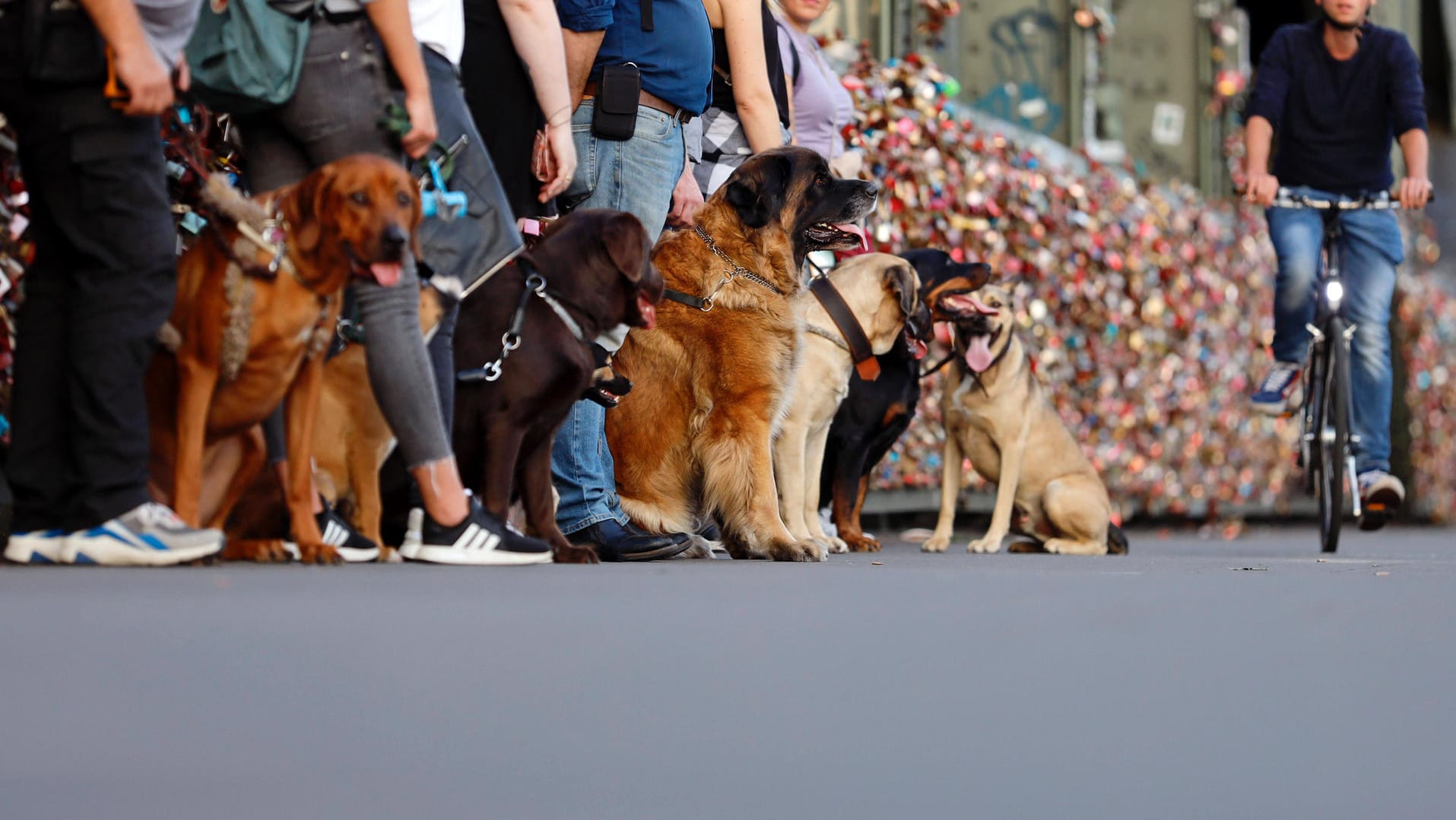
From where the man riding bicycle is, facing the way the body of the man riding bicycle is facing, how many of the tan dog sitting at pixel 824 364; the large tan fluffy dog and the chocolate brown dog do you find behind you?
0

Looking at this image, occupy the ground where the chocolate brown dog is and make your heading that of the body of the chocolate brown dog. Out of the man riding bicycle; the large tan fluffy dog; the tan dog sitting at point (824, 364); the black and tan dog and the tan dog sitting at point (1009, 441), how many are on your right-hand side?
0

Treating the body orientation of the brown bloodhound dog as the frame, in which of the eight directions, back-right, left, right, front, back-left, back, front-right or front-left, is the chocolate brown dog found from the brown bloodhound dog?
left

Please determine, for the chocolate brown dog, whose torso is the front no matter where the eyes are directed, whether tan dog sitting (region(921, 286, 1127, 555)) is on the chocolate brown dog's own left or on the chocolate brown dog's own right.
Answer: on the chocolate brown dog's own left

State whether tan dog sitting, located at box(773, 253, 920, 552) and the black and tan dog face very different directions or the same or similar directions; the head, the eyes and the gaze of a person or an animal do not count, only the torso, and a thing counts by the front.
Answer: same or similar directions

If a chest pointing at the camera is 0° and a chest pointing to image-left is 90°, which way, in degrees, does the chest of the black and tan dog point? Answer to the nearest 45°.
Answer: approximately 270°

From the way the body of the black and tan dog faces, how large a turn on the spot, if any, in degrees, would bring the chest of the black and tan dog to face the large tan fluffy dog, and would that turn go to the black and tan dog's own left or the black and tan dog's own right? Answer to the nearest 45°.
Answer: approximately 90° to the black and tan dog's own right

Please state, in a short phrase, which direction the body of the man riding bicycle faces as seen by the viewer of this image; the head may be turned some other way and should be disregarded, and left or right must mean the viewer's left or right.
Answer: facing the viewer

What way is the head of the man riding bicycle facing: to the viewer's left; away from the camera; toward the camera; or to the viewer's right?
toward the camera

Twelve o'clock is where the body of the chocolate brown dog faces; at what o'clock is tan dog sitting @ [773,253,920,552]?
The tan dog sitting is roughly at 10 o'clock from the chocolate brown dog.

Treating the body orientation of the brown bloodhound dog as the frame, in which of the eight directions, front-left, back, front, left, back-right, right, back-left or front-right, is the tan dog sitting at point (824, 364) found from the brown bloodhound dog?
left

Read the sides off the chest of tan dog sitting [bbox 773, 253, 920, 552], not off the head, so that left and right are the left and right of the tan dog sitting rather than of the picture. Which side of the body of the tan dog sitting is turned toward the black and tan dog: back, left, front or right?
left

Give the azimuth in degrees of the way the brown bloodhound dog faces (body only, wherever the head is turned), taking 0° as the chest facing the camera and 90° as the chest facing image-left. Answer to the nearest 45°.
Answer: approximately 315°

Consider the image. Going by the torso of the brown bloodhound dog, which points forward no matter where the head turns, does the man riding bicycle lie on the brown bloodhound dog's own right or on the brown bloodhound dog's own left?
on the brown bloodhound dog's own left

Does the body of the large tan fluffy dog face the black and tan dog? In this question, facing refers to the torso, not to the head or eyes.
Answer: no

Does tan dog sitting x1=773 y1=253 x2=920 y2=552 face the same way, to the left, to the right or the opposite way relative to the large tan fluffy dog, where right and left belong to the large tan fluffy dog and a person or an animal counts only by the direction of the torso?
the same way

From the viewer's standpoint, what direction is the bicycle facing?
toward the camera
